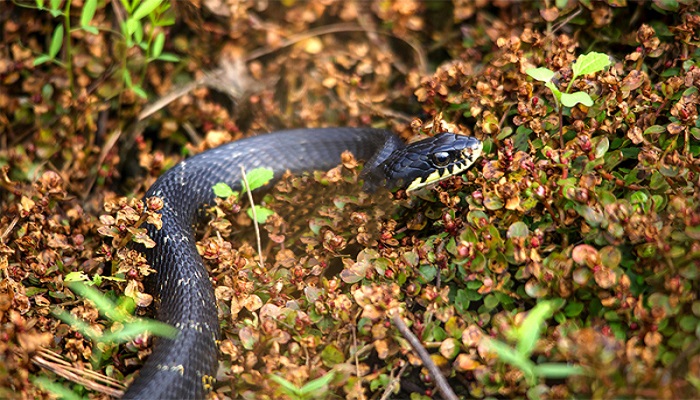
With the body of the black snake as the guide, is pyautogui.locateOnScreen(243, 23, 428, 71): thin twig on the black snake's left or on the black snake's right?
on the black snake's left

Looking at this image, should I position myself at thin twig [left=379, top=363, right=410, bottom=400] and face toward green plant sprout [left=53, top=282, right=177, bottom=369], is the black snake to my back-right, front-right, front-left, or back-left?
front-right

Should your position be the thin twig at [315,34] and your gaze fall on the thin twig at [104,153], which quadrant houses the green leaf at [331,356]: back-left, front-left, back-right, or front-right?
front-left

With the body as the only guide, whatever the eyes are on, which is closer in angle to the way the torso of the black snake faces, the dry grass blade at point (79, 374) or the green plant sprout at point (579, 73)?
the green plant sprout

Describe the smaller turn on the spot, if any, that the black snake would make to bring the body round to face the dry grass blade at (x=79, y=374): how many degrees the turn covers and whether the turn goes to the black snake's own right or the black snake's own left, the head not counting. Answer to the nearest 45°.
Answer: approximately 135° to the black snake's own right

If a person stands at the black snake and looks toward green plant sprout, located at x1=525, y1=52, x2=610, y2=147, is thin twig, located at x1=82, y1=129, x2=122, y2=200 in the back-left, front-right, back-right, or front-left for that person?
back-left

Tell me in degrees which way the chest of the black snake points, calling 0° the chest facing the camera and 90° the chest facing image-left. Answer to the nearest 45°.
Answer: approximately 270°

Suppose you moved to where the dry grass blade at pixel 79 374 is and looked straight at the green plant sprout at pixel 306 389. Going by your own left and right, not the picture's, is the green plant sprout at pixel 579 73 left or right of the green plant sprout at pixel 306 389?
left
